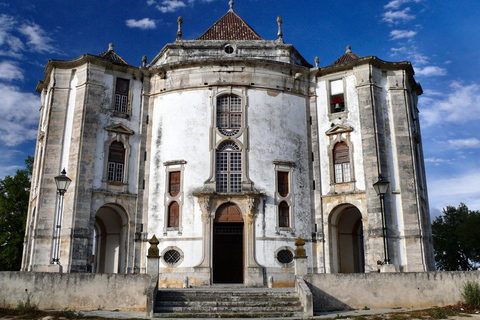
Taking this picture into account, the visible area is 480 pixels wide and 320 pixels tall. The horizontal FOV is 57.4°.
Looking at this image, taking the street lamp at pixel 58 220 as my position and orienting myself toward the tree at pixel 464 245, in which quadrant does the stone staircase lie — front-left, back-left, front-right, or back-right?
front-right

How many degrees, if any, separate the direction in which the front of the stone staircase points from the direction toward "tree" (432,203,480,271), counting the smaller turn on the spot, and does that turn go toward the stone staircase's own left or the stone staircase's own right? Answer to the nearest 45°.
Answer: approximately 135° to the stone staircase's own left

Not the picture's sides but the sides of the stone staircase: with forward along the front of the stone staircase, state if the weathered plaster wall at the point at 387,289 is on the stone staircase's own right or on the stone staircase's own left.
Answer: on the stone staircase's own left

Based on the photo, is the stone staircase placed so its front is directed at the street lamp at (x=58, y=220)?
no

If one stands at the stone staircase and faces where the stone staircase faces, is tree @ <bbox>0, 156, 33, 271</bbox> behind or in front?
behind

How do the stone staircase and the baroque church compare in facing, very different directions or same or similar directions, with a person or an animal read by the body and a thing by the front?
same or similar directions

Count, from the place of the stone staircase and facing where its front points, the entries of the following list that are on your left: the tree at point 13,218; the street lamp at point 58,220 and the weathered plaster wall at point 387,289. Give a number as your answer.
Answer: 1

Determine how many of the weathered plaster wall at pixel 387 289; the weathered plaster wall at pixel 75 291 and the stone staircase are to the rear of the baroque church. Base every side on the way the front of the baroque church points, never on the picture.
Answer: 0

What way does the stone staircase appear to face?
toward the camera

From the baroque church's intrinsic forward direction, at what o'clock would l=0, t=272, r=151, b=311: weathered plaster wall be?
The weathered plaster wall is roughly at 1 o'clock from the baroque church.

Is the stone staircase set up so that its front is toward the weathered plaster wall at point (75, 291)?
no

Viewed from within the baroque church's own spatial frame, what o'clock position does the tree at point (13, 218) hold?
The tree is roughly at 4 o'clock from the baroque church.

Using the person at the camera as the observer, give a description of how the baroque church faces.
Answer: facing the viewer

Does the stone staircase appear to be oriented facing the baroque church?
no

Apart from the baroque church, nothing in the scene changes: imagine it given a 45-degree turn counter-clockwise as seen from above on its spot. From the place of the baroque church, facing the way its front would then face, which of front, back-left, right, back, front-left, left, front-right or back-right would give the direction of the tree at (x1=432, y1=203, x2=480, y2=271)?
left

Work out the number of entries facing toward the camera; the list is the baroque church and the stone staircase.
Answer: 2

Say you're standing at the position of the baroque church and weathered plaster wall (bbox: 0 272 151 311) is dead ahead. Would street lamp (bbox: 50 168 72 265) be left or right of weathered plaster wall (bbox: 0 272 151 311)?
right
